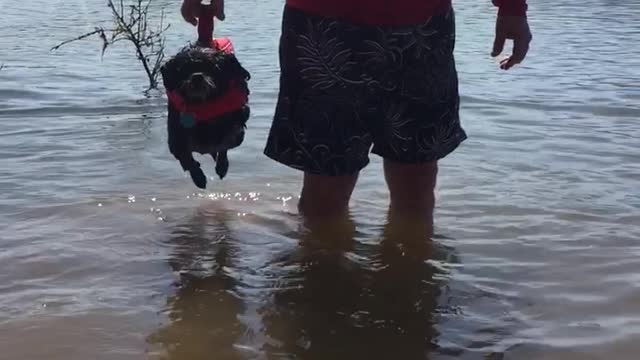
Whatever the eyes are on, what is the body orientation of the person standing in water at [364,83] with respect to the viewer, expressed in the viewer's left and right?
facing the viewer
